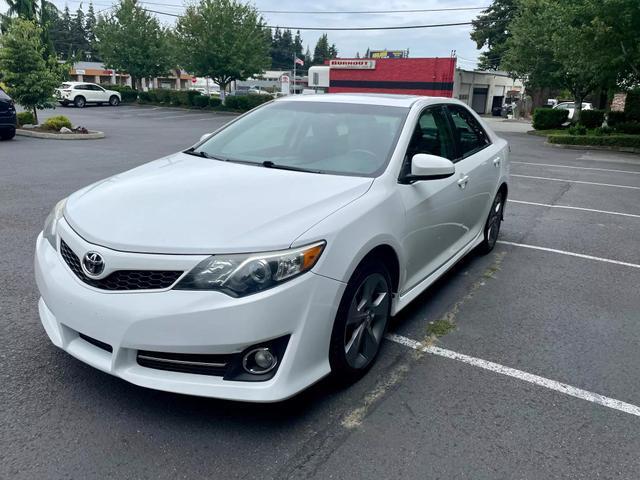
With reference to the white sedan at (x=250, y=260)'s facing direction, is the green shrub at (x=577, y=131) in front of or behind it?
behind

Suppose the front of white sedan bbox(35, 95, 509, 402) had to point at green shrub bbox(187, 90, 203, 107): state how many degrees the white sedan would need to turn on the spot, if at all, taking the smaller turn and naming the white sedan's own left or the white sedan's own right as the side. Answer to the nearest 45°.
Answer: approximately 135° to the white sedan's own right

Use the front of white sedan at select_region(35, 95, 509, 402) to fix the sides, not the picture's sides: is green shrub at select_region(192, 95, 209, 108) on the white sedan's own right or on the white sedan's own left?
on the white sedan's own right

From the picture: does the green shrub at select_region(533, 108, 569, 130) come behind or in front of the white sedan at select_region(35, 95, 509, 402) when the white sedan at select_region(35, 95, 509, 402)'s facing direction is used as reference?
behind

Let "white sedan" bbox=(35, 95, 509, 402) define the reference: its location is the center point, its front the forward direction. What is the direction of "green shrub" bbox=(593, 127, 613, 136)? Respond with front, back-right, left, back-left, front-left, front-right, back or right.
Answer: back

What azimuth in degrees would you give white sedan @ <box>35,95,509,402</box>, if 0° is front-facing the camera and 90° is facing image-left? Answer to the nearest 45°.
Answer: approximately 45°

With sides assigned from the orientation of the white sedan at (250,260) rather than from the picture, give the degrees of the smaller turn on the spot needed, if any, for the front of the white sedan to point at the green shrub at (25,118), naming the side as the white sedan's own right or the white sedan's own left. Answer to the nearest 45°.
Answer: approximately 90° to the white sedan's own right

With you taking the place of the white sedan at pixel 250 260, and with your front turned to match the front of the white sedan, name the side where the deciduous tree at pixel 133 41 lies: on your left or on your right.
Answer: on your right

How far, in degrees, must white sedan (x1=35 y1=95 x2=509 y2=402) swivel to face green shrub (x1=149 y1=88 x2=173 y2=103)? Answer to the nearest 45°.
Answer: approximately 135° to its right

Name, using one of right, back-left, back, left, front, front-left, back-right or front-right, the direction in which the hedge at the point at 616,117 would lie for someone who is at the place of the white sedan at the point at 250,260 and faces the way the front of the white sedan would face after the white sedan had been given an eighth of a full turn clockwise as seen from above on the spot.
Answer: back-right

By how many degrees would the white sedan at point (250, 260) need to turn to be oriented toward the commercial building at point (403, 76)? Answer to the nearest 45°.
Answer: approximately 135° to its right

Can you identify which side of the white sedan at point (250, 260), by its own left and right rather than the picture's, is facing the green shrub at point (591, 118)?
back

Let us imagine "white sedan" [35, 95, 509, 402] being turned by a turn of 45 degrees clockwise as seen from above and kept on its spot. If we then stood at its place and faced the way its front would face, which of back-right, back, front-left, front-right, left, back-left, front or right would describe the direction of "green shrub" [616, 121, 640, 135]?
back-right
